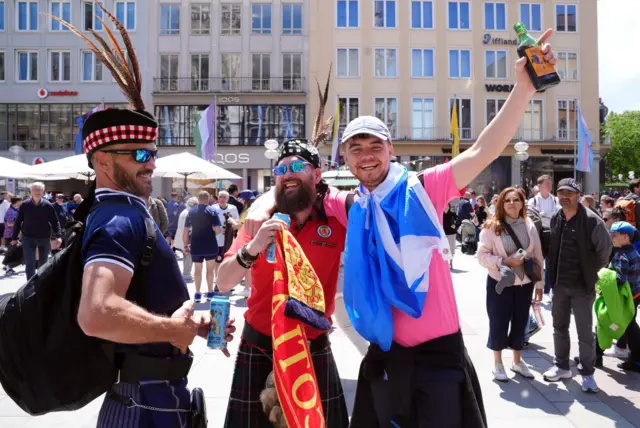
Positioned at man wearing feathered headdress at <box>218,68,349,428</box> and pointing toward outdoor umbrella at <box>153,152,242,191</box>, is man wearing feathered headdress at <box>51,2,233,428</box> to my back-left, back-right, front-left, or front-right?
back-left

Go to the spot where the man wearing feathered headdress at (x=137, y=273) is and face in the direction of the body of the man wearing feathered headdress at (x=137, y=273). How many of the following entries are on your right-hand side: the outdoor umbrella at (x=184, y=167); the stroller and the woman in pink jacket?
0

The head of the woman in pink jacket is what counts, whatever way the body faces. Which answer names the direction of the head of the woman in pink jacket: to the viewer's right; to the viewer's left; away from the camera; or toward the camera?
toward the camera

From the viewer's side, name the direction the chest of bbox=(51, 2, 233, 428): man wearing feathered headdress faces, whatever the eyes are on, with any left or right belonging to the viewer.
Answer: facing to the right of the viewer

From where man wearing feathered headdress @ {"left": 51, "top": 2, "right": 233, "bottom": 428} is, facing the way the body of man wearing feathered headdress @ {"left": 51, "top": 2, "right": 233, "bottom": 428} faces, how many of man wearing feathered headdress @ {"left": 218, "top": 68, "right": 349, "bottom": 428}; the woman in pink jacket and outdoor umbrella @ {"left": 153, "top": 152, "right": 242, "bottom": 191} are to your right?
0

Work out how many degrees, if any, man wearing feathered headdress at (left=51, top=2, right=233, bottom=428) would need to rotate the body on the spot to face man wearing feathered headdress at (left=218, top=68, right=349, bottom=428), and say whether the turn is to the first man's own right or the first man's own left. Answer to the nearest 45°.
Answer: approximately 45° to the first man's own left

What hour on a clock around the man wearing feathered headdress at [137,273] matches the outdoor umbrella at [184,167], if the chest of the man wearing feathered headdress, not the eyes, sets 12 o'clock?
The outdoor umbrella is roughly at 9 o'clock from the man wearing feathered headdress.

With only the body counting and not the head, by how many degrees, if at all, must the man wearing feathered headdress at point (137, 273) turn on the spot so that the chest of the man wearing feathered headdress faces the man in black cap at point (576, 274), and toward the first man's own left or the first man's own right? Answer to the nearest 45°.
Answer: approximately 45° to the first man's own left

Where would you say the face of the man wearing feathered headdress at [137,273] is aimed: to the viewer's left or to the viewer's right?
to the viewer's right

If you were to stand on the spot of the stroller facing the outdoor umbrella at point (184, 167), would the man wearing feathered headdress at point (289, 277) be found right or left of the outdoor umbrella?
left
